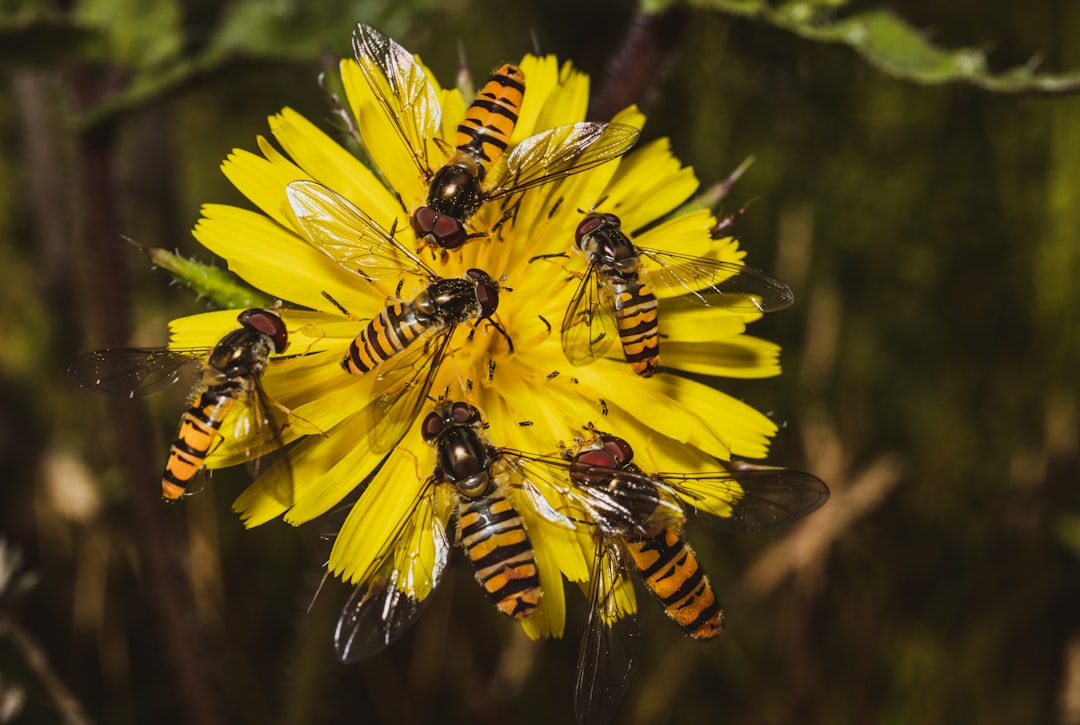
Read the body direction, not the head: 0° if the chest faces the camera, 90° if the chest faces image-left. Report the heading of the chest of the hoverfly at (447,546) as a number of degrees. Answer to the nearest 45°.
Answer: approximately 180°

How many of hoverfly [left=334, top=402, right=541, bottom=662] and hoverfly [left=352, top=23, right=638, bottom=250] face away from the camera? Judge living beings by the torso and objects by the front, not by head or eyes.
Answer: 1

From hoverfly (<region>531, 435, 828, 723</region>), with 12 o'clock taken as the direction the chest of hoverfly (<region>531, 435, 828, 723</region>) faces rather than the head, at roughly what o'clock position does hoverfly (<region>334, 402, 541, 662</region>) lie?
hoverfly (<region>334, 402, 541, 662</region>) is roughly at 10 o'clock from hoverfly (<region>531, 435, 828, 723</region>).

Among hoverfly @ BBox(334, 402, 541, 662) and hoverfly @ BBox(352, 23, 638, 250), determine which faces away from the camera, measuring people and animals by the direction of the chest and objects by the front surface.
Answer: hoverfly @ BBox(334, 402, 541, 662)

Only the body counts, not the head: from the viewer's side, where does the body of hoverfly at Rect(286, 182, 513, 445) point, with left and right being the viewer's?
facing away from the viewer and to the right of the viewer

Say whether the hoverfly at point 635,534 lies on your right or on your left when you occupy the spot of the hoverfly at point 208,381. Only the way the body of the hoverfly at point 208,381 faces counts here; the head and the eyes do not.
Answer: on your right

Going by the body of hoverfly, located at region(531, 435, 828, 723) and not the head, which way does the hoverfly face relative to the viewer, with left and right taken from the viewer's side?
facing away from the viewer and to the left of the viewer

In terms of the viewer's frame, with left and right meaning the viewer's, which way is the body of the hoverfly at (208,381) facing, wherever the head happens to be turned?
facing away from the viewer and to the right of the viewer
